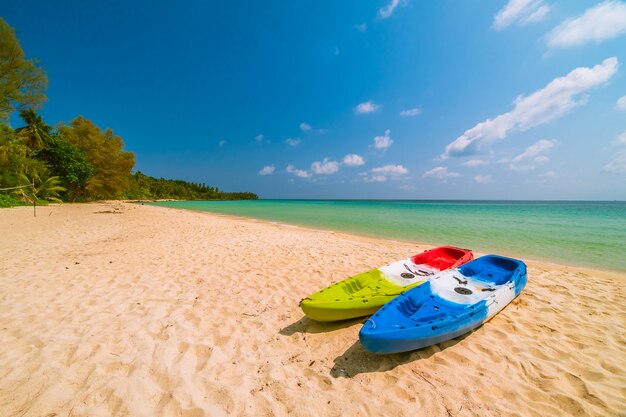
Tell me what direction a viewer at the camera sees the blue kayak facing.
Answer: facing the viewer and to the left of the viewer
